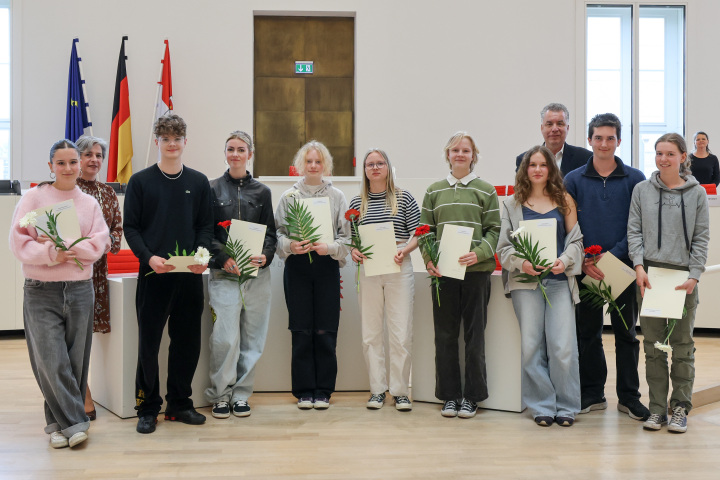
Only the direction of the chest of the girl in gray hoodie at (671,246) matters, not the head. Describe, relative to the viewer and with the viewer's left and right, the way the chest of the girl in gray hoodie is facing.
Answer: facing the viewer

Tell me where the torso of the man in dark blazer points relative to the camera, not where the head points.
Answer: toward the camera

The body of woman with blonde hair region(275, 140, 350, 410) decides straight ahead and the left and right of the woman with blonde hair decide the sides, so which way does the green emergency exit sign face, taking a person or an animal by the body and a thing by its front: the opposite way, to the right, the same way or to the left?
the same way

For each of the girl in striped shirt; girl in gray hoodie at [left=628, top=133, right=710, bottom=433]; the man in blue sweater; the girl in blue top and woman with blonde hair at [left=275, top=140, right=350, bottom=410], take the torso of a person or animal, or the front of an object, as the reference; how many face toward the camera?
5

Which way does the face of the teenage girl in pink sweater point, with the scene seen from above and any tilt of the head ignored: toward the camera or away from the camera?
toward the camera

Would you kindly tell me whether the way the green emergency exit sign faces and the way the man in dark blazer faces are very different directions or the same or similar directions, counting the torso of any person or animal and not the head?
same or similar directions

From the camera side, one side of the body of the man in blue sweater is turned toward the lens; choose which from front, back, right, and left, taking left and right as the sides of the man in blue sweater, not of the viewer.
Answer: front

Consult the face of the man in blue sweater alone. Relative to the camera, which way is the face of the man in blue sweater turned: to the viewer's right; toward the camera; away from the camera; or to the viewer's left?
toward the camera

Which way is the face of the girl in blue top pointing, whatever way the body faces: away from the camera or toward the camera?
toward the camera

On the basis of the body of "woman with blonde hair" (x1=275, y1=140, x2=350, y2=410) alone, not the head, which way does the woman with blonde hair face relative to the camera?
toward the camera
